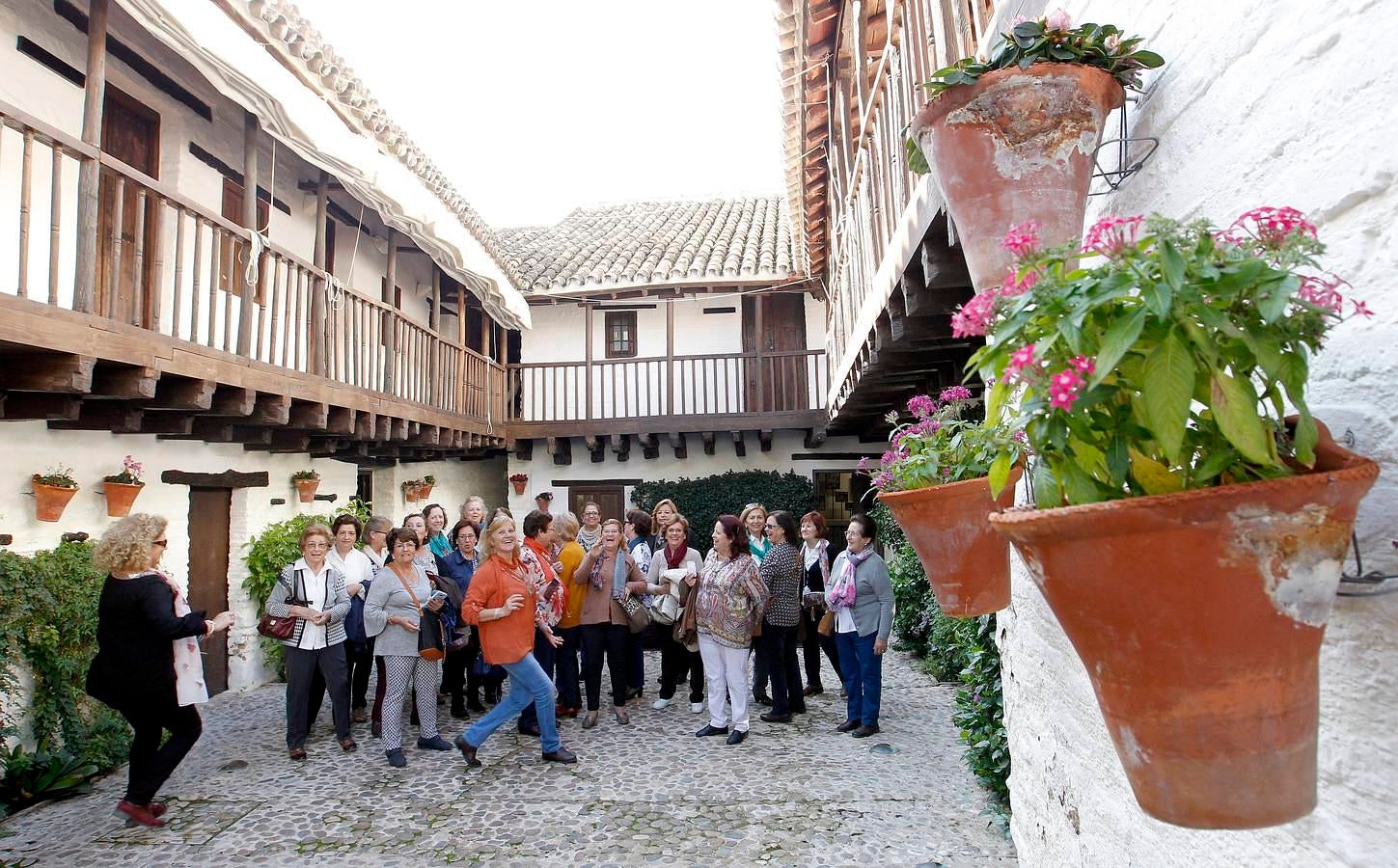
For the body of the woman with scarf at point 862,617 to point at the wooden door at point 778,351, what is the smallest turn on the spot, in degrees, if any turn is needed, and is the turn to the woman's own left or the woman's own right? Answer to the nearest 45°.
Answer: approximately 135° to the woman's own right

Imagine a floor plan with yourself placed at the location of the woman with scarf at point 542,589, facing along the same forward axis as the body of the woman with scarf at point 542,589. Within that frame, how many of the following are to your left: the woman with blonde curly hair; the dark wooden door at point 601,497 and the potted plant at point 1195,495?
1

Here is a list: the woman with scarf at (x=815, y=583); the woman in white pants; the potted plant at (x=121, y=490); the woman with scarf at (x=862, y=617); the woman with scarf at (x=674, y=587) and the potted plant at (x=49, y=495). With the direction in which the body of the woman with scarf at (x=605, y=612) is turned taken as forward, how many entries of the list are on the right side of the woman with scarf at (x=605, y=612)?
2

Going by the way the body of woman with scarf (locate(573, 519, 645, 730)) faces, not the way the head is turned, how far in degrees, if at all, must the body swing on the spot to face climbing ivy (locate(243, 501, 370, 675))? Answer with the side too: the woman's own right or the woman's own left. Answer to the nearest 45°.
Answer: approximately 135° to the woman's own right

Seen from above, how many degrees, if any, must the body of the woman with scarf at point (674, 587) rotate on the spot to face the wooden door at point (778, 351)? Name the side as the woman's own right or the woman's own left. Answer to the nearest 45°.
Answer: approximately 180°

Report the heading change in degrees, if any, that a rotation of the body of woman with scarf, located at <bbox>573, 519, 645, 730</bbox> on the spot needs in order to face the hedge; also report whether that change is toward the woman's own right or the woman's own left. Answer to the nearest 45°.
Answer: approximately 180°

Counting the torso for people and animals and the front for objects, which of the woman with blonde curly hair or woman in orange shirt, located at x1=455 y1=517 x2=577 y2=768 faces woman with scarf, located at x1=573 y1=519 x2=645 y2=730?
the woman with blonde curly hair

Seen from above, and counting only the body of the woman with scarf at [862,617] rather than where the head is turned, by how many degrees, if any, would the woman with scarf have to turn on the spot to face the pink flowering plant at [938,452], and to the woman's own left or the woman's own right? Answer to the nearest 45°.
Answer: approximately 45° to the woman's own left
